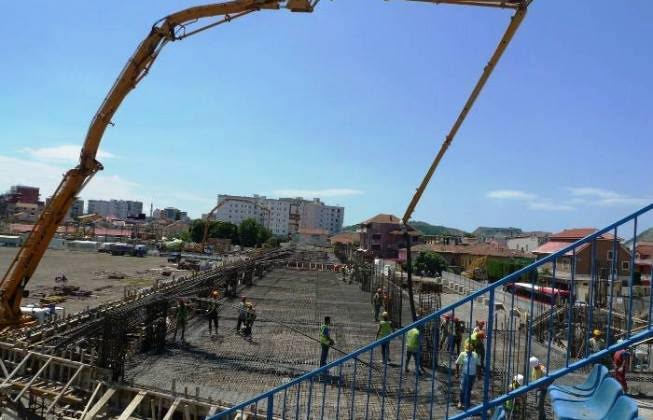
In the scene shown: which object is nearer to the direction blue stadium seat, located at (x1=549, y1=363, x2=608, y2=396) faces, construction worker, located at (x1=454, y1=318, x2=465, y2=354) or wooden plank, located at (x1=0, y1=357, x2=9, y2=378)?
the wooden plank

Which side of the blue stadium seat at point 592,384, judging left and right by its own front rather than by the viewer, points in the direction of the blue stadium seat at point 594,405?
left

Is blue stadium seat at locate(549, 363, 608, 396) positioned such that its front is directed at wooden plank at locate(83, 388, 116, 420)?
yes

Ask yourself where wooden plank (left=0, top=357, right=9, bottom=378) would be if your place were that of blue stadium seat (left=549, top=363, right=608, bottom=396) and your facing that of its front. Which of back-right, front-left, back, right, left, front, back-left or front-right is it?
front

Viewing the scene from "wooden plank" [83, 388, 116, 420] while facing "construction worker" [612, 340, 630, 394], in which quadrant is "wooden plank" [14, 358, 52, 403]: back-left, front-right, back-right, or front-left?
back-left

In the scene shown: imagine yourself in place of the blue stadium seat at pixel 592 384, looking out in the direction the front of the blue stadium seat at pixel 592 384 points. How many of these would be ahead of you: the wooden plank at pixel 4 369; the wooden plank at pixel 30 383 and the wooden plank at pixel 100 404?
3

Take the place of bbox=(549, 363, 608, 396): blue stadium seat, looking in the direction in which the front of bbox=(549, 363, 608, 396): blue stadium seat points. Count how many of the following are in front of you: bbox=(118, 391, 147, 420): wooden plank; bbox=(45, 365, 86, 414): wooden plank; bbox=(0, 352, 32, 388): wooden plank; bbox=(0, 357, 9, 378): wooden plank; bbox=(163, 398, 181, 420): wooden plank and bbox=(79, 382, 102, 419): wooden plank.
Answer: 6

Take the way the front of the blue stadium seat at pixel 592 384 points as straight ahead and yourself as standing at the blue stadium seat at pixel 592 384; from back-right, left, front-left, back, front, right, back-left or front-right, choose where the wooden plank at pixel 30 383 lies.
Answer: front

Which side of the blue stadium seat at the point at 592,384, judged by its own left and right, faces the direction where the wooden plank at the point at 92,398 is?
front

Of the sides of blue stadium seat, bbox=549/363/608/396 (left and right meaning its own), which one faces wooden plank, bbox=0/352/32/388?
front

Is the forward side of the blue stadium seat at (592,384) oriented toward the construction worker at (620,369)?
no

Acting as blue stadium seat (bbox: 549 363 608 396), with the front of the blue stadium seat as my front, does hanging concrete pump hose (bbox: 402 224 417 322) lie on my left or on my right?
on my right

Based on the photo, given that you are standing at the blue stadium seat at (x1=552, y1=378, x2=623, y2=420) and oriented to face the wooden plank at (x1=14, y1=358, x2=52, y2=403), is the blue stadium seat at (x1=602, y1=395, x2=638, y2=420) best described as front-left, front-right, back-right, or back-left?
back-left

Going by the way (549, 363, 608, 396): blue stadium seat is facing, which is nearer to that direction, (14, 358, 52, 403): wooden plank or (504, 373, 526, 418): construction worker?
the wooden plank

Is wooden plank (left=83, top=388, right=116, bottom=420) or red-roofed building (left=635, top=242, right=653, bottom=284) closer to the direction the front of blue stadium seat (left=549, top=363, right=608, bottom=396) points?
the wooden plank

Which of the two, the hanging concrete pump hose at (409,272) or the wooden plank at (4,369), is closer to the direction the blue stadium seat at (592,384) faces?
the wooden plank

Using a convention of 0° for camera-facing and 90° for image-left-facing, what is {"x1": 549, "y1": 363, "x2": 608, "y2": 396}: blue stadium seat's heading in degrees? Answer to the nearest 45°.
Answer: approximately 90°

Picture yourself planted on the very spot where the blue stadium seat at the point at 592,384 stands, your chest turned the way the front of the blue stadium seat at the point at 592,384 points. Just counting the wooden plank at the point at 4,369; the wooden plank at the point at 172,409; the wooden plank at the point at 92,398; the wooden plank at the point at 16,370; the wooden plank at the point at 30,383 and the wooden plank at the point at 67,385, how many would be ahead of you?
6
